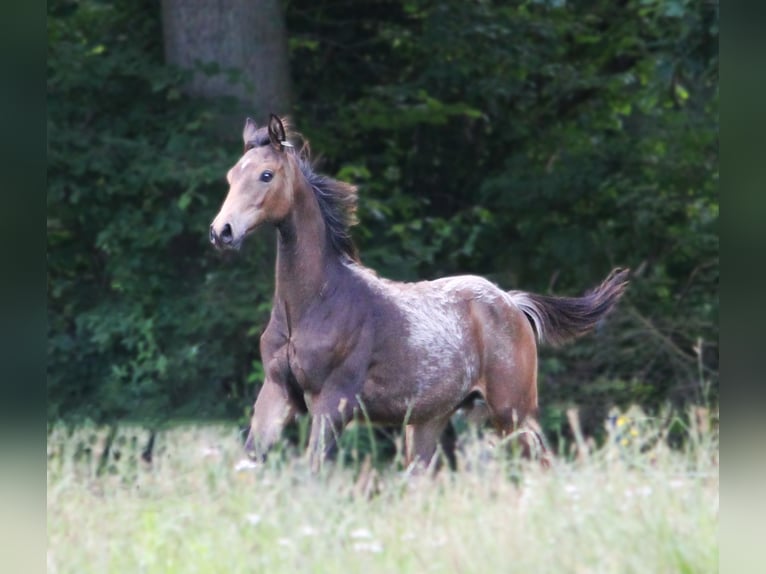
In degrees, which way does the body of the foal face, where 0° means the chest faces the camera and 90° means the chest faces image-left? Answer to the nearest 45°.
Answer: approximately 45°

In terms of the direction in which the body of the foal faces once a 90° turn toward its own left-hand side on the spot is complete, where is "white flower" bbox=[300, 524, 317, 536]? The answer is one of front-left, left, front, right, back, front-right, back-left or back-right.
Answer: front-right

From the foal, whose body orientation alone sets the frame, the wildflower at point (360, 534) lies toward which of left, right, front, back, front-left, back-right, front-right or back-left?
front-left

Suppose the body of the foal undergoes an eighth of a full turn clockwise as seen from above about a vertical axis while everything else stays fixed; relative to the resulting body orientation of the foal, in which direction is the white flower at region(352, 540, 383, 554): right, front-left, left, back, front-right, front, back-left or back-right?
left
